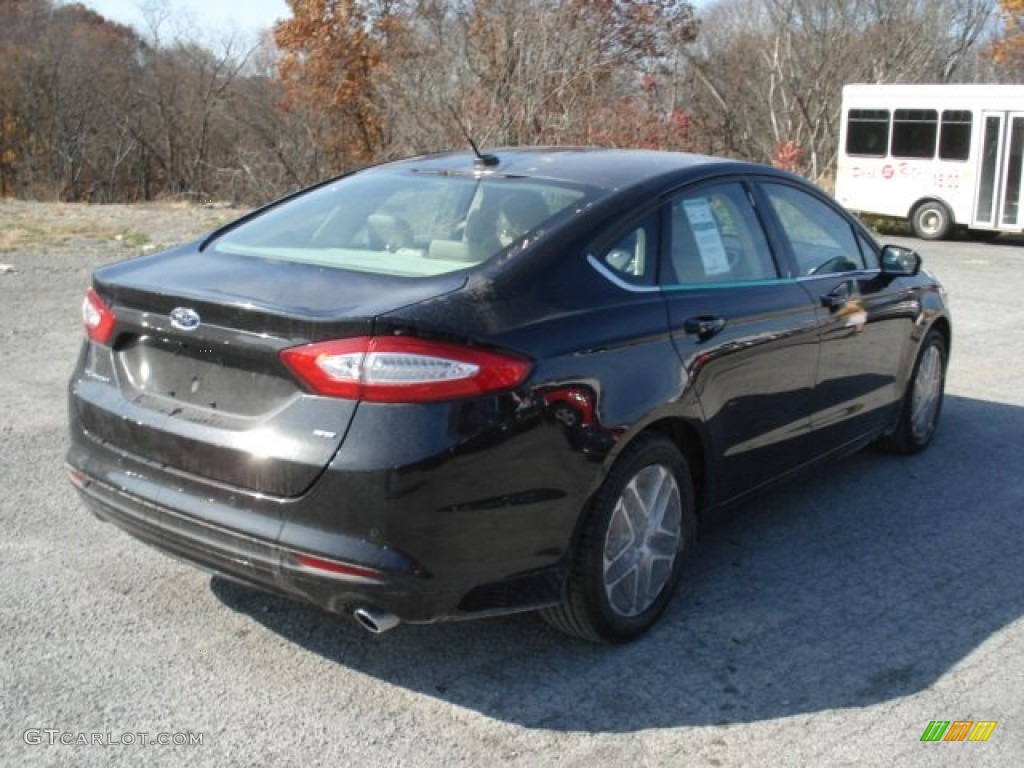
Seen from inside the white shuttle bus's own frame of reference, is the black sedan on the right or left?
on its right

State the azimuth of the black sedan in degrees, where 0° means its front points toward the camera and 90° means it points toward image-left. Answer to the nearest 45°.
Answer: approximately 225°

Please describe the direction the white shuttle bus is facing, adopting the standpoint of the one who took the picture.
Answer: facing to the right of the viewer
